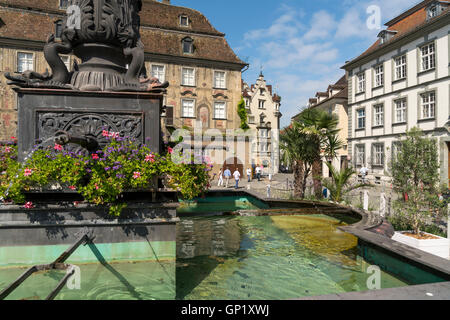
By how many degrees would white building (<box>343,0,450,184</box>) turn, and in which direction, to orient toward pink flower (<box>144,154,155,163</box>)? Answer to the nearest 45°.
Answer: approximately 45° to its left

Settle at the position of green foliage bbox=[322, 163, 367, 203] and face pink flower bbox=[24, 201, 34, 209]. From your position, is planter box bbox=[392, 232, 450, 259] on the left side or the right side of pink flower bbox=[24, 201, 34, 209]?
left

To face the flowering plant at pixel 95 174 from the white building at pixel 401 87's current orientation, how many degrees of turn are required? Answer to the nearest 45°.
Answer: approximately 45° to its left

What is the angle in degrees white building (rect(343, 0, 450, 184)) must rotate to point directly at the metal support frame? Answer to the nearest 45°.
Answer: approximately 45° to its left

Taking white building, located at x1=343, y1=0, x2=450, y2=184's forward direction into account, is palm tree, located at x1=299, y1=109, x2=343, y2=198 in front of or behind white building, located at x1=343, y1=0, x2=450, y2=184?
in front

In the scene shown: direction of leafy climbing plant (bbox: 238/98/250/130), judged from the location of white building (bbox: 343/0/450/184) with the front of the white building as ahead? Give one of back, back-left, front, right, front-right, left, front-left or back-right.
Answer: front-right

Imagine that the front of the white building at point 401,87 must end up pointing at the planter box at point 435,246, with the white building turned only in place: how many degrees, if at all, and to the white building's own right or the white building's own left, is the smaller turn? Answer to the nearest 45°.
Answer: approximately 45° to the white building's own left

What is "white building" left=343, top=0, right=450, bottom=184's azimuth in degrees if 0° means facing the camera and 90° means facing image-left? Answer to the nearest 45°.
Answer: approximately 45°

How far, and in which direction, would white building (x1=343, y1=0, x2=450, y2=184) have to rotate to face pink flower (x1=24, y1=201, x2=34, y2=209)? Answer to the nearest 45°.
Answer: approximately 45° to its left

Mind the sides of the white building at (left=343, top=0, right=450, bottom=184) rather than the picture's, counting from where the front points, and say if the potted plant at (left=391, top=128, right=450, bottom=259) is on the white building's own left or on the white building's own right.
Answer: on the white building's own left

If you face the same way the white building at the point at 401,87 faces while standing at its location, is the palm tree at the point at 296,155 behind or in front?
in front
